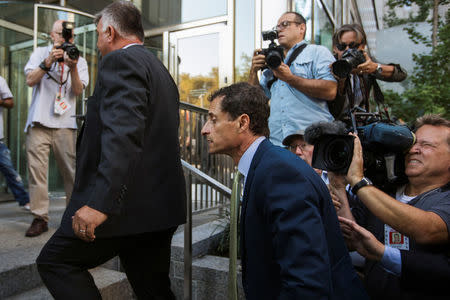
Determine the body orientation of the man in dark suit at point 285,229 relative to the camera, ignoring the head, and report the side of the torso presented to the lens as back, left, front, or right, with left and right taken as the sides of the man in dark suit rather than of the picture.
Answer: left

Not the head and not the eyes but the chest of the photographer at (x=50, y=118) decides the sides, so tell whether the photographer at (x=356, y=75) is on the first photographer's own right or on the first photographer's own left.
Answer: on the first photographer's own left

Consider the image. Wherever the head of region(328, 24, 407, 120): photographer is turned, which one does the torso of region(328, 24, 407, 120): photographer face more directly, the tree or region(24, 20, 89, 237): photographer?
the photographer

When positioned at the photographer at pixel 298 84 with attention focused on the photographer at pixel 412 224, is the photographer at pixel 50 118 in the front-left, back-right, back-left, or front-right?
back-right

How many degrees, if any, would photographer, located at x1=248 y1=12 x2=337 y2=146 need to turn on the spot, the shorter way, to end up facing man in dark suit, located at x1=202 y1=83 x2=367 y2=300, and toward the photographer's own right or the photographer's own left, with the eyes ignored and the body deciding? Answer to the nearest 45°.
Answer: approximately 45° to the photographer's own left

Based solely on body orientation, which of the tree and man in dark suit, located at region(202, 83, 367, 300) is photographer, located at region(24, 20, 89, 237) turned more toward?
the man in dark suit

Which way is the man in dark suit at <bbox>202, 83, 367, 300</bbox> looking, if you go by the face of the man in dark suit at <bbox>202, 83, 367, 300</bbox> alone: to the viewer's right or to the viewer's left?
to the viewer's left
